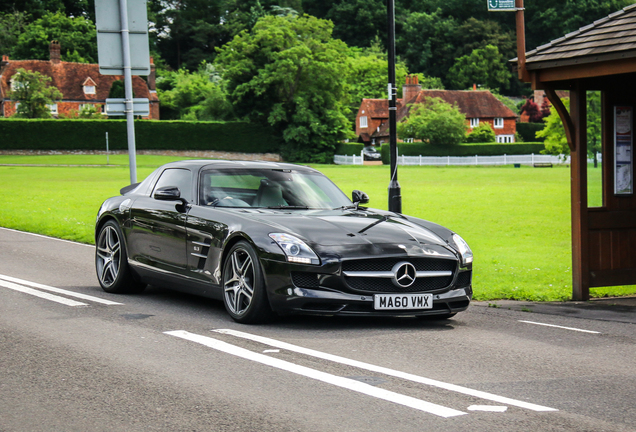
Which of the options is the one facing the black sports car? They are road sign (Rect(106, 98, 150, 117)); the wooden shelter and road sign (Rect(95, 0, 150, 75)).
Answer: the wooden shelter

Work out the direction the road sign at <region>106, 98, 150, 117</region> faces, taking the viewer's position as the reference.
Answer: facing away from the viewer

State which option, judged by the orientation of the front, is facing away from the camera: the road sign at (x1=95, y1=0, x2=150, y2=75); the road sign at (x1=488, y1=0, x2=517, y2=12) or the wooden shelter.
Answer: the road sign at (x1=95, y1=0, x2=150, y2=75)

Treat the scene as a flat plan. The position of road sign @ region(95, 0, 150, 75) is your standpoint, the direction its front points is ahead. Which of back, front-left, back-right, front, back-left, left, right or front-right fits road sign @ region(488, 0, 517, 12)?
back-right

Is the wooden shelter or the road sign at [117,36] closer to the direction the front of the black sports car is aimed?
the wooden shelter

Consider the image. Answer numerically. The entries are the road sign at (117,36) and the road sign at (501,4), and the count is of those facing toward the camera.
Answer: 1

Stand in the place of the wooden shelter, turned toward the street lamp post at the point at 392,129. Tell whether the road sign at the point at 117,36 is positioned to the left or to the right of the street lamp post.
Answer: left

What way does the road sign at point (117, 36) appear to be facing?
away from the camera

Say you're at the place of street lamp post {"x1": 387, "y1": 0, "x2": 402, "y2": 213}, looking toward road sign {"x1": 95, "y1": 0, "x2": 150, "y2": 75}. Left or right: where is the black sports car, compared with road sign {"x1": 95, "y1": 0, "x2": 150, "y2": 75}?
left

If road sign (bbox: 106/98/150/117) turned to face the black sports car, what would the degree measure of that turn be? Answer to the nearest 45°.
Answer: approximately 180°
